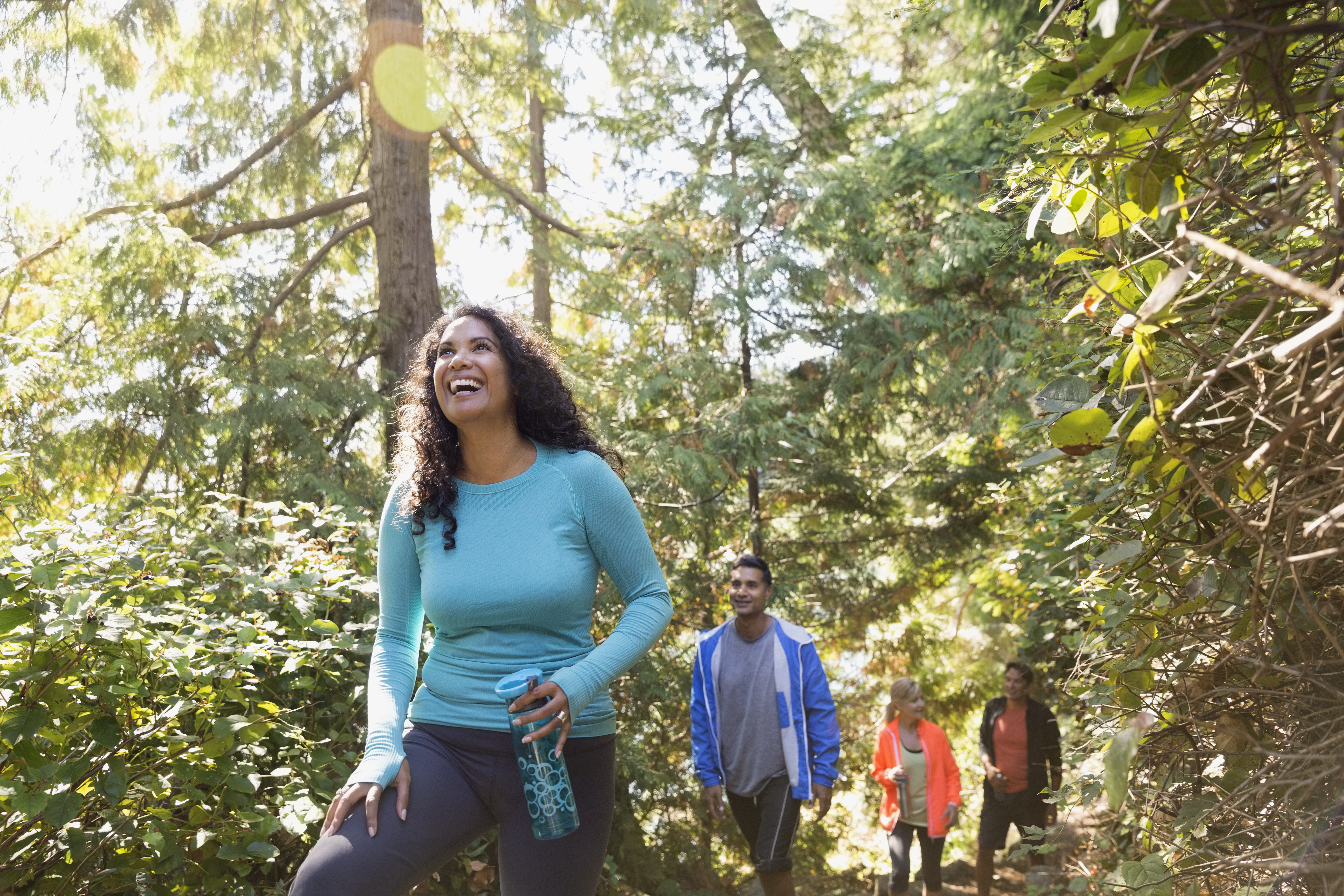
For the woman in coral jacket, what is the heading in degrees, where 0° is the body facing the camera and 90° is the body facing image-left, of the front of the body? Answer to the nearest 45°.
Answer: approximately 0°

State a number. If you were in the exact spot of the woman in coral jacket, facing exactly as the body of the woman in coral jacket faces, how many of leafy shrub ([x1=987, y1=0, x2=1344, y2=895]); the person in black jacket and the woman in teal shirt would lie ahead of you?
2

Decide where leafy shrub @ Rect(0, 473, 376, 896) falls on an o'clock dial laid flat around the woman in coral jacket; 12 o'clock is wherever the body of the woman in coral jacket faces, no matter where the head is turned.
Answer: The leafy shrub is roughly at 1 o'clock from the woman in coral jacket.

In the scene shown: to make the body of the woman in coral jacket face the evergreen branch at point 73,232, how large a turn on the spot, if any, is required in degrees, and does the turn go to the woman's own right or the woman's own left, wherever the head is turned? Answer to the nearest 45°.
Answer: approximately 90° to the woman's own right

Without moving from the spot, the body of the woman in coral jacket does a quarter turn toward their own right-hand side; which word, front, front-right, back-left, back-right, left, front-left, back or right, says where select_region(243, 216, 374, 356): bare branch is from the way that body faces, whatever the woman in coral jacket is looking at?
front

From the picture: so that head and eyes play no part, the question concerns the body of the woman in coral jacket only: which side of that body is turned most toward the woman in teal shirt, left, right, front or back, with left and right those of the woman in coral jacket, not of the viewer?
front
